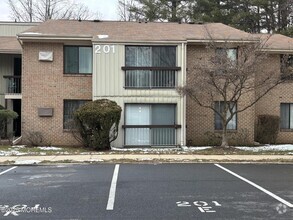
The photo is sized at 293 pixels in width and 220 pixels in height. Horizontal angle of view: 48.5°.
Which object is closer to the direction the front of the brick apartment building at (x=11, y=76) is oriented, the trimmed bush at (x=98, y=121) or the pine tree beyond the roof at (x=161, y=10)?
the trimmed bush

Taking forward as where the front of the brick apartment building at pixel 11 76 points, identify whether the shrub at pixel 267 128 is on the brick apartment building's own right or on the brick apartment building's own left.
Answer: on the brick apartment building's own left

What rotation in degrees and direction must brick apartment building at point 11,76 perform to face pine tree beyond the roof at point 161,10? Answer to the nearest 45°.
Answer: approximately 135° to its left

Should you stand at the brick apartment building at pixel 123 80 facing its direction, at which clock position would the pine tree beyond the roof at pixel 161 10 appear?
The pine tree beyond the roof is roughly at 6 o'clock from the brick apartment building.

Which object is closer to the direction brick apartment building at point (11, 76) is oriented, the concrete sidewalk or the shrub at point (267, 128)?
the concrete sidewalk
